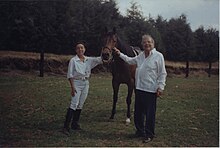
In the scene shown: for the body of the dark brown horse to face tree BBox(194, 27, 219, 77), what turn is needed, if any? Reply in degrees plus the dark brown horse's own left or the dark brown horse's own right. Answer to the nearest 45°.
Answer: approximately 135° to the dark brown horse's own left

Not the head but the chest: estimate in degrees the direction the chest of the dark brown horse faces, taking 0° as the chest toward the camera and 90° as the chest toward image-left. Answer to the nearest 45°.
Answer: approximately 45°

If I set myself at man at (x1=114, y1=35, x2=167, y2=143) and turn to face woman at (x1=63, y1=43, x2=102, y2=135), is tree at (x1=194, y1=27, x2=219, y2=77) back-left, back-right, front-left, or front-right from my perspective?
back-right

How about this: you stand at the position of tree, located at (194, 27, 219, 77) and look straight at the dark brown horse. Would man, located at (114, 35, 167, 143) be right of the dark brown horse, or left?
left
